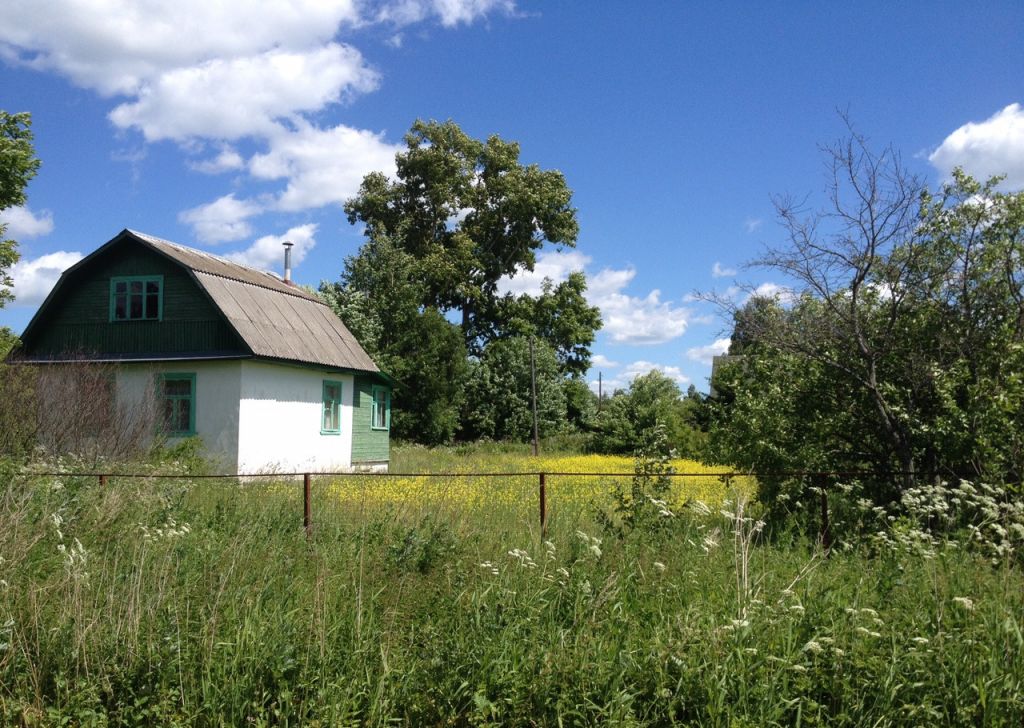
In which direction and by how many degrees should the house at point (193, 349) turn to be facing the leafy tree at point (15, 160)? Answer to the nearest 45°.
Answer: approximately 90° to its right

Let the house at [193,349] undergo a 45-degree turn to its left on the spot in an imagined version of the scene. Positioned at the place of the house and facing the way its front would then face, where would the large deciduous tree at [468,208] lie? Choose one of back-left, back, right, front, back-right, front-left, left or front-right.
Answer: back-left

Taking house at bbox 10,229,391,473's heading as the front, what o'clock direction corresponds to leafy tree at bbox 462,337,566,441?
The leafy tree is roughly at 6 o'clock from the house.

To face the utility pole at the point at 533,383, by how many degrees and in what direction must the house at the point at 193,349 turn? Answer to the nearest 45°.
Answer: approximately 180°

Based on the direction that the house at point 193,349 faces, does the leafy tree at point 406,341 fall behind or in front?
behind

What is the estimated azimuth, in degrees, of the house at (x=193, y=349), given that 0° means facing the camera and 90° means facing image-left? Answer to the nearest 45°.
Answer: approximately 45°

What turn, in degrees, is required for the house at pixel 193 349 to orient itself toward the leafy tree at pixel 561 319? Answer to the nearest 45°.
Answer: approximately 180°
